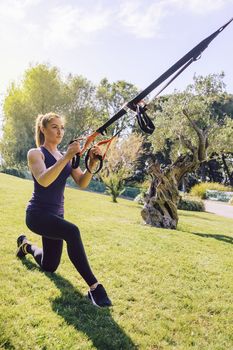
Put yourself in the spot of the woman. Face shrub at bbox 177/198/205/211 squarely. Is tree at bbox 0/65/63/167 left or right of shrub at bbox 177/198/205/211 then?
left

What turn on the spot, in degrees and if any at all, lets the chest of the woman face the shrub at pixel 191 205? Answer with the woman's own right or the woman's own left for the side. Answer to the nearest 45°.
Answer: approximately 90° to the woman's own left

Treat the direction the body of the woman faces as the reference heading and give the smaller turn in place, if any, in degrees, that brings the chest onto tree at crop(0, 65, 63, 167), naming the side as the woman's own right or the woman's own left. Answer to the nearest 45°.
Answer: approximately 135° to the woman's own left

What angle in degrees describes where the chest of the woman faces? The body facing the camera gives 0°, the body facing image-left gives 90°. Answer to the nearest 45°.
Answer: approximately 315°
